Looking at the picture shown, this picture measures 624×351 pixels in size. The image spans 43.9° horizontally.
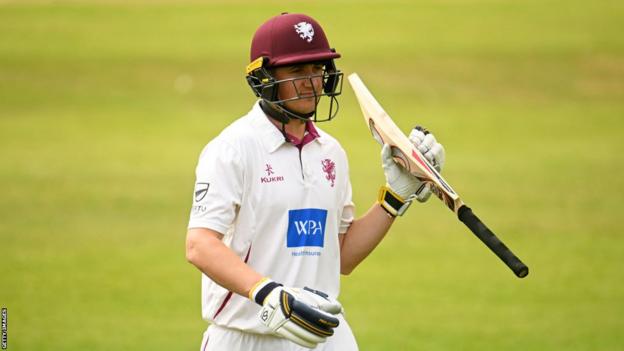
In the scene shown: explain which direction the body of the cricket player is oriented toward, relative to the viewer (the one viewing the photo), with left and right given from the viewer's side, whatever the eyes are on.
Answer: facing the viewer and to the right of the viewer

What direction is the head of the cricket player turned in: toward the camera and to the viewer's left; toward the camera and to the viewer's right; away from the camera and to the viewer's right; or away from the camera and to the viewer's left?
toward the camera and to the viewer's right
